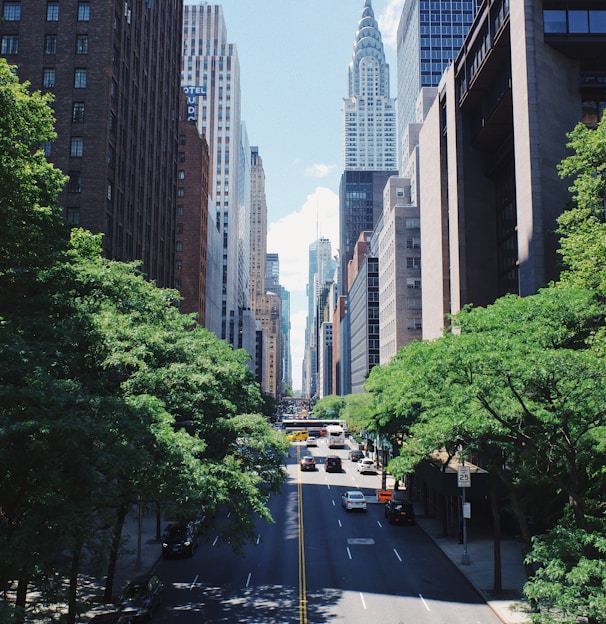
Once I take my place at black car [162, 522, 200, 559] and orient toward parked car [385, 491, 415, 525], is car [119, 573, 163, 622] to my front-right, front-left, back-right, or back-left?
back-right

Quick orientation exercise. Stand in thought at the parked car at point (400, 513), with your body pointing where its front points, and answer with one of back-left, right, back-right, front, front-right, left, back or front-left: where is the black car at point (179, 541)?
back-left

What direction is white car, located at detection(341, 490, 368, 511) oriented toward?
away from the camera

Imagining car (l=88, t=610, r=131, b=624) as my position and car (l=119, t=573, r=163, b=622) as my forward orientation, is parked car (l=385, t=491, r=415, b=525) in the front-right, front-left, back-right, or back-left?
front-right

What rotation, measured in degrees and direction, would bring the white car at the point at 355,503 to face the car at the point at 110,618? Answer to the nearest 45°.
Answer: approximately 180°

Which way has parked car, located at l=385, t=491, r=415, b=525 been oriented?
away from the camera

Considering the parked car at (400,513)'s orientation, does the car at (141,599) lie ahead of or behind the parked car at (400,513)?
behind

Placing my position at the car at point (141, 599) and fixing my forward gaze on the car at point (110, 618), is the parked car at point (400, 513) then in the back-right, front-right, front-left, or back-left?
back-left

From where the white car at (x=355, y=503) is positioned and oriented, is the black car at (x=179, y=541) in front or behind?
behind

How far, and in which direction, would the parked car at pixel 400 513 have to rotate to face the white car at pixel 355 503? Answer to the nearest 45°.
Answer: approximately 45° to its left

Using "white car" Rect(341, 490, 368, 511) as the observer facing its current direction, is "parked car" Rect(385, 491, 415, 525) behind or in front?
behind

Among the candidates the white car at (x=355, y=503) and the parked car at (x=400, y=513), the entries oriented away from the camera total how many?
2

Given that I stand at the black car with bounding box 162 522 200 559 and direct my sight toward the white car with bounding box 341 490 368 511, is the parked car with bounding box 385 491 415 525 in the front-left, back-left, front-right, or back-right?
front-right

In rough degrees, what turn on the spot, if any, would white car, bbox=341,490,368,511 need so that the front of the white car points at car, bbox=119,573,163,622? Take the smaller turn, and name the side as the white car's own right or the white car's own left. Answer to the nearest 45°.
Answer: approximately 180°
